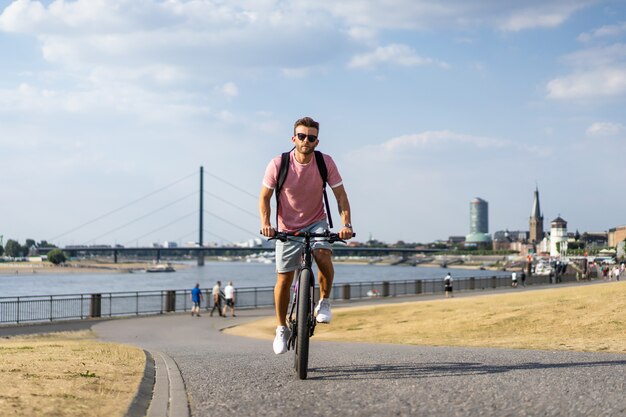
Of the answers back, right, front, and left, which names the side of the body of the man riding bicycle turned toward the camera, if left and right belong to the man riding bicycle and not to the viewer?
front

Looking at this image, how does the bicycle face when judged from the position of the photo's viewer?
facing the viewer
